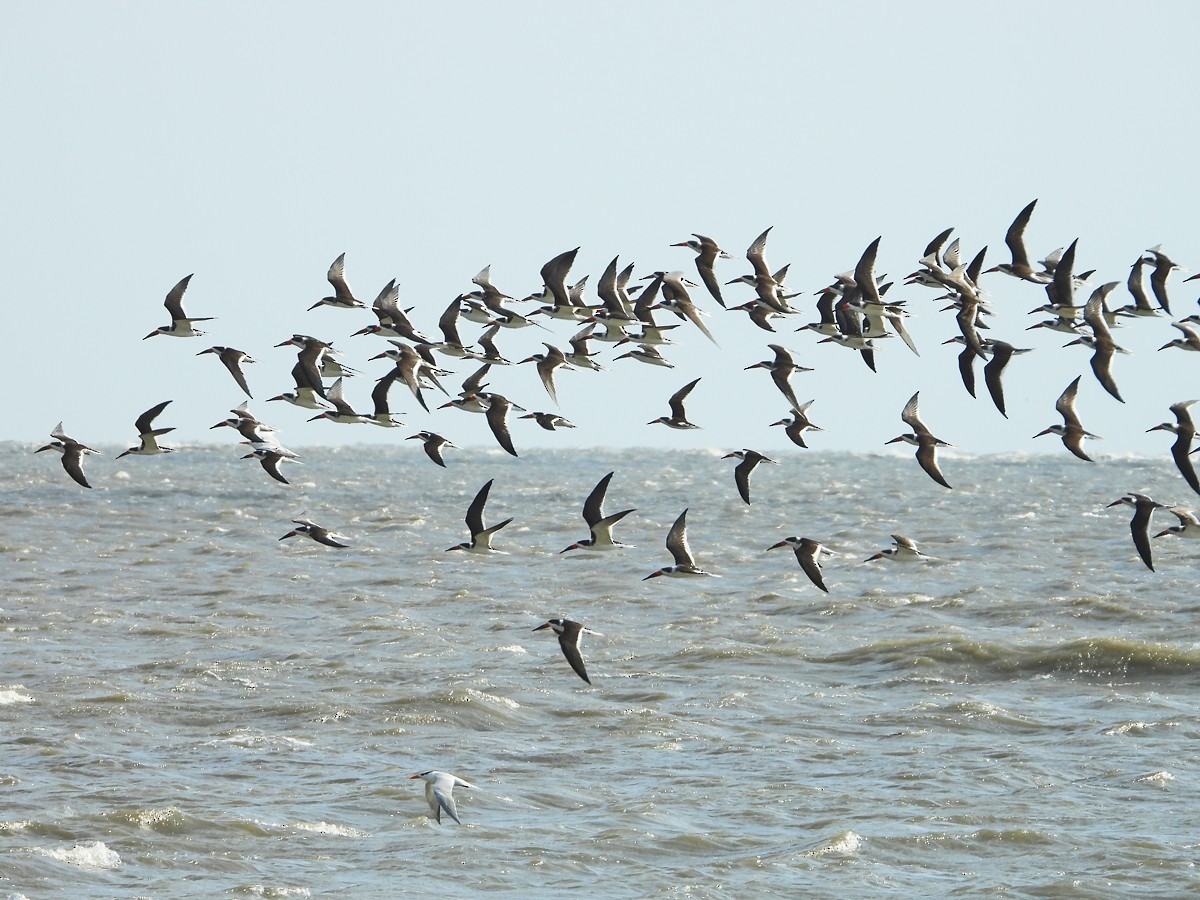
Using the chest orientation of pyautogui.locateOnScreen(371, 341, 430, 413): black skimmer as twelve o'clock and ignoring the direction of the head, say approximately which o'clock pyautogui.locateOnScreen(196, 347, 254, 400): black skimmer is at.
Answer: pyautogui.locateOnScreen(196, 347, 254, 400): black skimmer is roughly at 12 o'clock from pyautogui.locateOnScreen(371, 341, 430, 413): black skimmer.

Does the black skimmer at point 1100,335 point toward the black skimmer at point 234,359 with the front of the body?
yes

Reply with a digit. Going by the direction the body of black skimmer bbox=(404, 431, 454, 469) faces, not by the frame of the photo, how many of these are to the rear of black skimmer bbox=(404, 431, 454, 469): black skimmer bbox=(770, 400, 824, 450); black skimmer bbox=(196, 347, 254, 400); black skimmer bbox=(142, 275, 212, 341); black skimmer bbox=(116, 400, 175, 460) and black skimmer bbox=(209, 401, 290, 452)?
1

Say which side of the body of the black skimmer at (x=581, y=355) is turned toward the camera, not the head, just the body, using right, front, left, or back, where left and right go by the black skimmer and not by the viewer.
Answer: left

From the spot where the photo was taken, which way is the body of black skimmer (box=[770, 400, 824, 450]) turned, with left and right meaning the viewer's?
facing to the left of the viewer

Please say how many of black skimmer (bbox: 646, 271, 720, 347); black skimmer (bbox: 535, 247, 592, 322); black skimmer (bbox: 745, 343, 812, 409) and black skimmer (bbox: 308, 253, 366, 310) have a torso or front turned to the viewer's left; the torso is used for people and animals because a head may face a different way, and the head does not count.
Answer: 4

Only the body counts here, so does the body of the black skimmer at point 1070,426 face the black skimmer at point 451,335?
yes

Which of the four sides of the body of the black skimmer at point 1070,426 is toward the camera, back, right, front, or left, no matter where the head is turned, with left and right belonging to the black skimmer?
left

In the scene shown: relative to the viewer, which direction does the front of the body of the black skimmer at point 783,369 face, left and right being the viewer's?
facing to the left of the viewer

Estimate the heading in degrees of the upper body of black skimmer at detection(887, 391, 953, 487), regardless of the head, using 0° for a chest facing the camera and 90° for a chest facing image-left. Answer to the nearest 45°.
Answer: approximately 90°

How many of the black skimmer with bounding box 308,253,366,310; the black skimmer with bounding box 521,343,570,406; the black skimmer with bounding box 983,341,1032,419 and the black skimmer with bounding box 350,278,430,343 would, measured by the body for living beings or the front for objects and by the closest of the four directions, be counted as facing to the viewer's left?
4

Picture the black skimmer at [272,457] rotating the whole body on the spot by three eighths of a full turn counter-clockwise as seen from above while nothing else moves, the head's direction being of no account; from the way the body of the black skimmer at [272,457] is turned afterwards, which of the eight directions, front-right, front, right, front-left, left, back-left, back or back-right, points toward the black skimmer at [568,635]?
front

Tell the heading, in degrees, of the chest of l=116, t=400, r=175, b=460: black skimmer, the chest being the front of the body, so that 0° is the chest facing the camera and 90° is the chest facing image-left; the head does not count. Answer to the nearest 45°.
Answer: approximately 90°

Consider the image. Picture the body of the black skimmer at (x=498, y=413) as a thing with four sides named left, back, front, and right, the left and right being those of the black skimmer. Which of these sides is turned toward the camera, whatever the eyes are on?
left

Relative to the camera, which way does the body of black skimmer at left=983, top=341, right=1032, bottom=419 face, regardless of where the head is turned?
to the viewer's left

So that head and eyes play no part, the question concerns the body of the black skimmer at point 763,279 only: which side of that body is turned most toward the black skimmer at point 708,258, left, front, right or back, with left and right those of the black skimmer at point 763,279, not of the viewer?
front

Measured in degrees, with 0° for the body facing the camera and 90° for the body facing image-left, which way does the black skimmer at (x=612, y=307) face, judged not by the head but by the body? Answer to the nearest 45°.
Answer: approximately 90°

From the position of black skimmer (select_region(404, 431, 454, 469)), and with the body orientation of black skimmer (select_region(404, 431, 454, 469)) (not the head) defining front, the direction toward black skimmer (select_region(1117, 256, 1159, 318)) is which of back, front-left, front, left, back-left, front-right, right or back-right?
back

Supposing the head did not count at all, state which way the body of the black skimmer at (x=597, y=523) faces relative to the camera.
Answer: to the viewer's left
